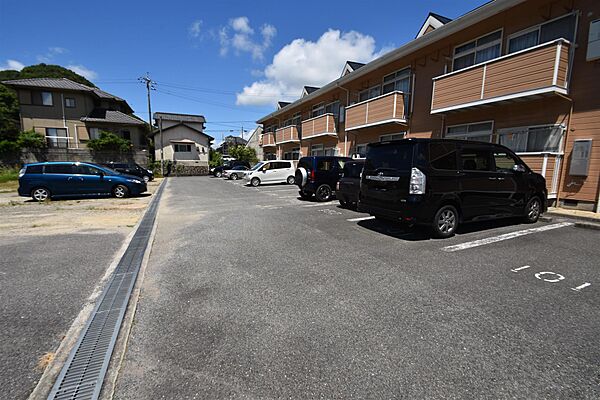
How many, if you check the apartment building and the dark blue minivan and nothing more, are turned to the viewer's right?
1

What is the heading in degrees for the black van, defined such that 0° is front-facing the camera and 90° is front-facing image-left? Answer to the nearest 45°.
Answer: approximately 225°

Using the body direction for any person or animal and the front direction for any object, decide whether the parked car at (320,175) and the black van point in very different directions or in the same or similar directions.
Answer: same or similar directions

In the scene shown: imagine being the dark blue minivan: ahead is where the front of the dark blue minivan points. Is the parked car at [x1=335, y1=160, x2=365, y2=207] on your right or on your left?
on your right

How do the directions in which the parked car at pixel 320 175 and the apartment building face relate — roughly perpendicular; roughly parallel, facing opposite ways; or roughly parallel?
roughly parallel, facing opposite ways

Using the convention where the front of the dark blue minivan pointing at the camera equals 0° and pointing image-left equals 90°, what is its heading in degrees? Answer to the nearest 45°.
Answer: approximately 270°

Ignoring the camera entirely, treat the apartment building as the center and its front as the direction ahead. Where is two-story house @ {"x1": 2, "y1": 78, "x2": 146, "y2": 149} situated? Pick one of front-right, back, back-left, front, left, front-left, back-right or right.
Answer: front-right

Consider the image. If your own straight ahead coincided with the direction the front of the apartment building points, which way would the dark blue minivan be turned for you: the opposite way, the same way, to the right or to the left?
the opposite way

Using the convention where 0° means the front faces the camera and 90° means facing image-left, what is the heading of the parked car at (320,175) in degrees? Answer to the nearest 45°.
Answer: approximately 225°

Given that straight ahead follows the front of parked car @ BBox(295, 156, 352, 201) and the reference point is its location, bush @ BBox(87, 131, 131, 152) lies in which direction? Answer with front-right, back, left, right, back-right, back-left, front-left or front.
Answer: left

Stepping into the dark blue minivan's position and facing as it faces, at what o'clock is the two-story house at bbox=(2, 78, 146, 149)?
The two-story house is roughly at 9 o'clock from the dark blue minivan.

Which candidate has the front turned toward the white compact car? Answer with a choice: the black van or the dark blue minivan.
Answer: the dark blue minivan

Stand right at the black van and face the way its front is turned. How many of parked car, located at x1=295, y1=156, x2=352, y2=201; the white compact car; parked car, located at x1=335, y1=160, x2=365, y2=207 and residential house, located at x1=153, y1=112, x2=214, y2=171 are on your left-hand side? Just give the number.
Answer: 4

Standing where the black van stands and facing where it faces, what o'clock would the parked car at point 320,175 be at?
The parked car is roughly at 9 o'clock from the black van.

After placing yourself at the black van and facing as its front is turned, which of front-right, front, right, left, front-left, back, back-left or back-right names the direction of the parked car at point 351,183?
left
